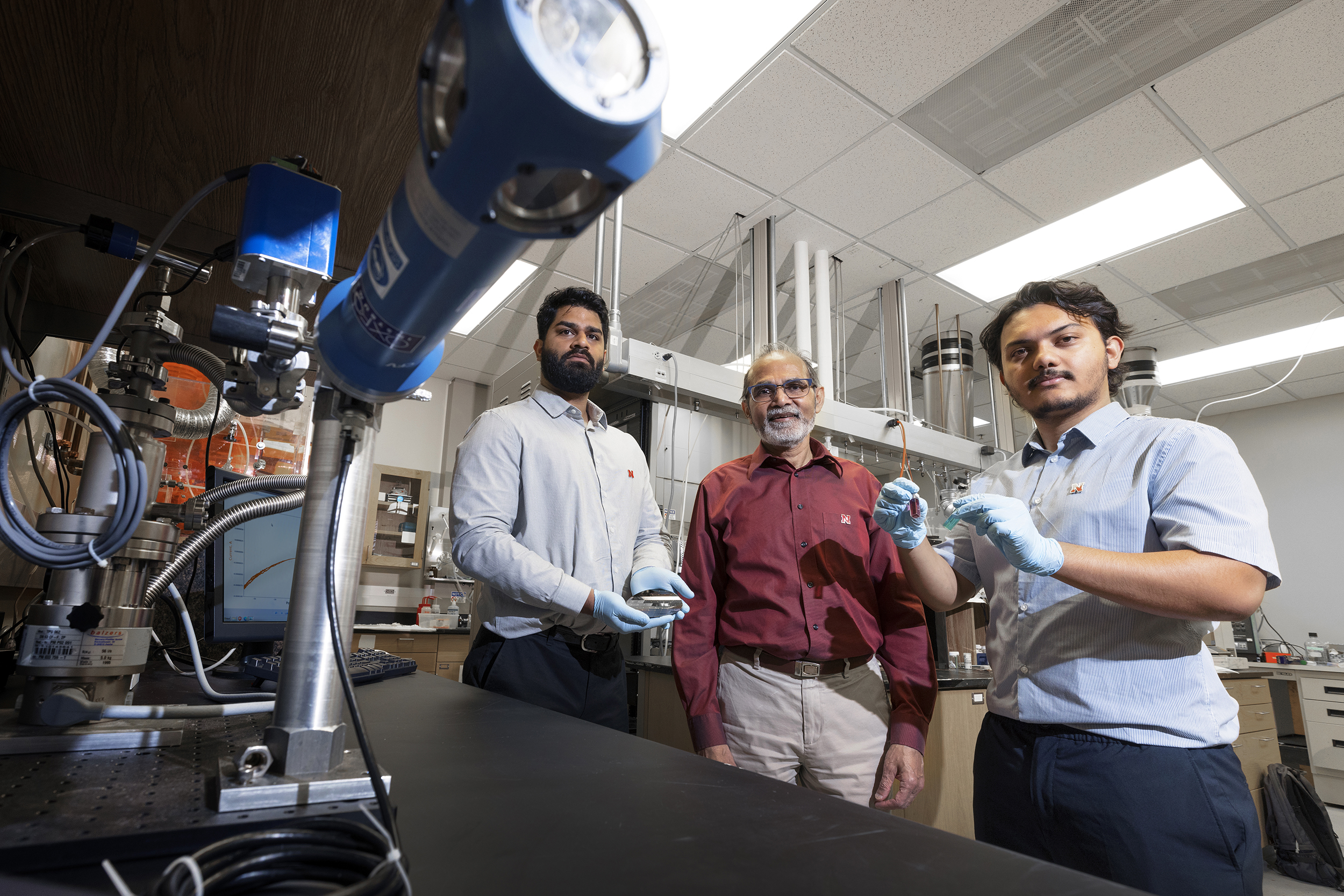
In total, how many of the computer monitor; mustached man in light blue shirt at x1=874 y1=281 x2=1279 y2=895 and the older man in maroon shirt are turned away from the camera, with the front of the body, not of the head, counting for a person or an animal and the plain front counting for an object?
0

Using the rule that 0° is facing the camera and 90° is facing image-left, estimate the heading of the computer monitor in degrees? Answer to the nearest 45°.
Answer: approximately 315°

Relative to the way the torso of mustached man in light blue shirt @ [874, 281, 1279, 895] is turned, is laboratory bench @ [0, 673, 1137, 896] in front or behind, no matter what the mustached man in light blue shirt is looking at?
in front

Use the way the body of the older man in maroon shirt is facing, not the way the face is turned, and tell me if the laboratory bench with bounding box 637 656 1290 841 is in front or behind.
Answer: behind

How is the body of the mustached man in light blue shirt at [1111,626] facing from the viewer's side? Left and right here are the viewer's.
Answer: facing the viewer and to the left of the viewer

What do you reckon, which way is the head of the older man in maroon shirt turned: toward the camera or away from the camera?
toward the camera

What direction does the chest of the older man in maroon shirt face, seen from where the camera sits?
toward the camera

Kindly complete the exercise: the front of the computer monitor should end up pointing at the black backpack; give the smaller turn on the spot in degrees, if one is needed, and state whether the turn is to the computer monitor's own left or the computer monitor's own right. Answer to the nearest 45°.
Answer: approximately 45° to the computer monitor's own left

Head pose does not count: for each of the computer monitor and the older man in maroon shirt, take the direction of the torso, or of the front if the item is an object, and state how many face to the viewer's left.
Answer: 0

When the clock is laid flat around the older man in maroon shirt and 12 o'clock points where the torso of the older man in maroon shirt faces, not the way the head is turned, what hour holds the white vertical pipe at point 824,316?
The white vertical pipe is roughly at 6 o'clock from the older man in maroon shirt.

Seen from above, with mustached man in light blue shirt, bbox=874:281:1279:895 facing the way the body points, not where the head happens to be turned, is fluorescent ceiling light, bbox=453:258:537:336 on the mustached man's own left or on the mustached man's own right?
on the mustached man's own right

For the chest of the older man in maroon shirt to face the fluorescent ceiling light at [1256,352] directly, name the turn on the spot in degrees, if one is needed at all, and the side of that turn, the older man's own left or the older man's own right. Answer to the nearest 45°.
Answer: approximately 135° to the older man's own left

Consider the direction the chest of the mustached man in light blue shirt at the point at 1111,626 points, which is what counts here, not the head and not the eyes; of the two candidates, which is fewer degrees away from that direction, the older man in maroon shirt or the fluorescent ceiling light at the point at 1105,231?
the older man in maroon shirt
